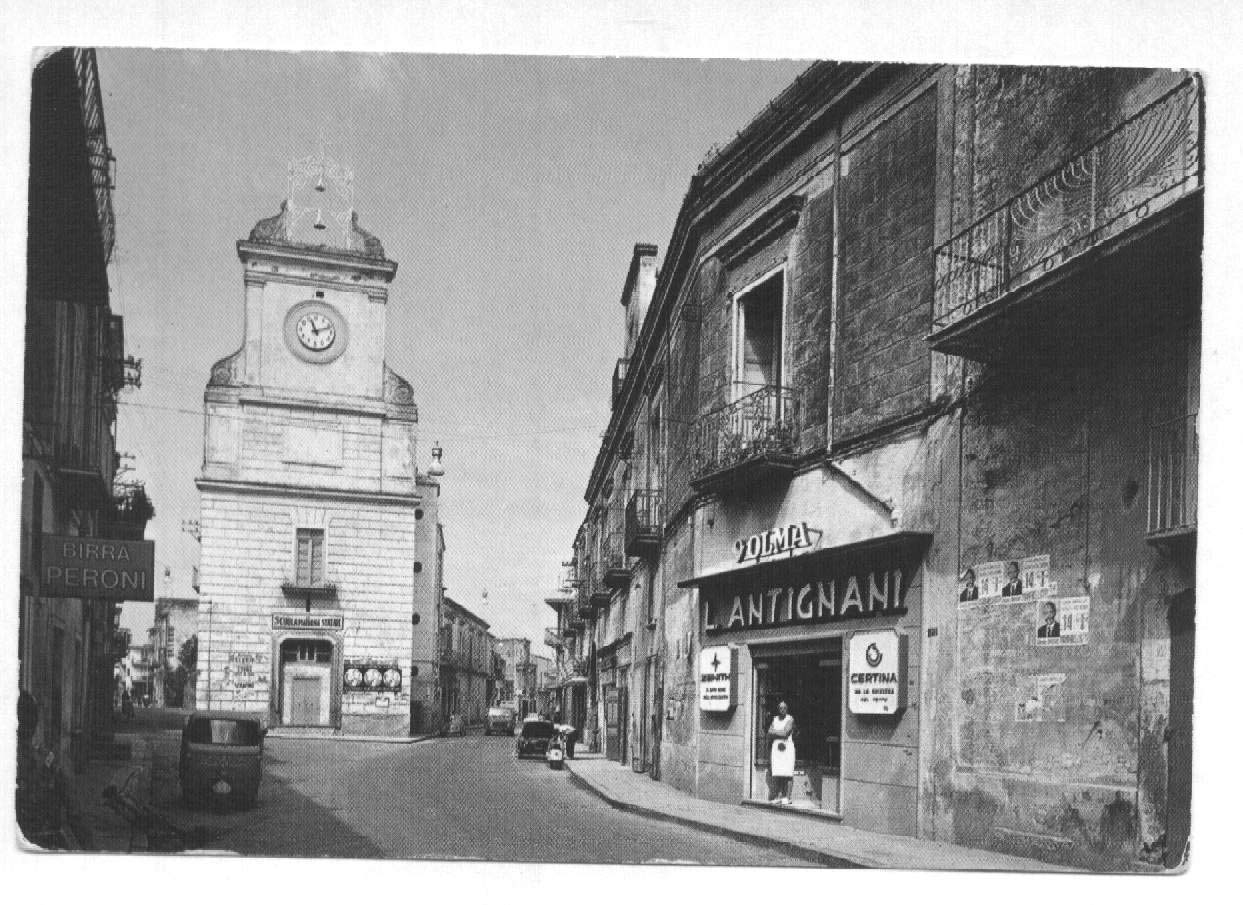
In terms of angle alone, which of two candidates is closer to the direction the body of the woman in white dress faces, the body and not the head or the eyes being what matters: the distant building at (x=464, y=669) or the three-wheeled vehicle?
the three-wheeled vehicle

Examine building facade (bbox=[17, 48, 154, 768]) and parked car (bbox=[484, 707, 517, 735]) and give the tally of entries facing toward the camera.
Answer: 1

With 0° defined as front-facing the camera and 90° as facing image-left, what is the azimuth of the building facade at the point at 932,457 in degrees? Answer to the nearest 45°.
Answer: approximately 45°

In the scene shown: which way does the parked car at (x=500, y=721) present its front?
toward the camera

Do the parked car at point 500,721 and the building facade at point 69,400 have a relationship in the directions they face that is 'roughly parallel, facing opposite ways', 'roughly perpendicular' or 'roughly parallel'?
roughly perpendicular

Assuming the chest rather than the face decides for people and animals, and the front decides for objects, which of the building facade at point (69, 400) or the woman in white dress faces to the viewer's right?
the building facade

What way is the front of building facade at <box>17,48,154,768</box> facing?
to the viewer's right

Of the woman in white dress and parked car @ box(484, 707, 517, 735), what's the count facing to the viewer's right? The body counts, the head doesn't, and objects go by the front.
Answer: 0
